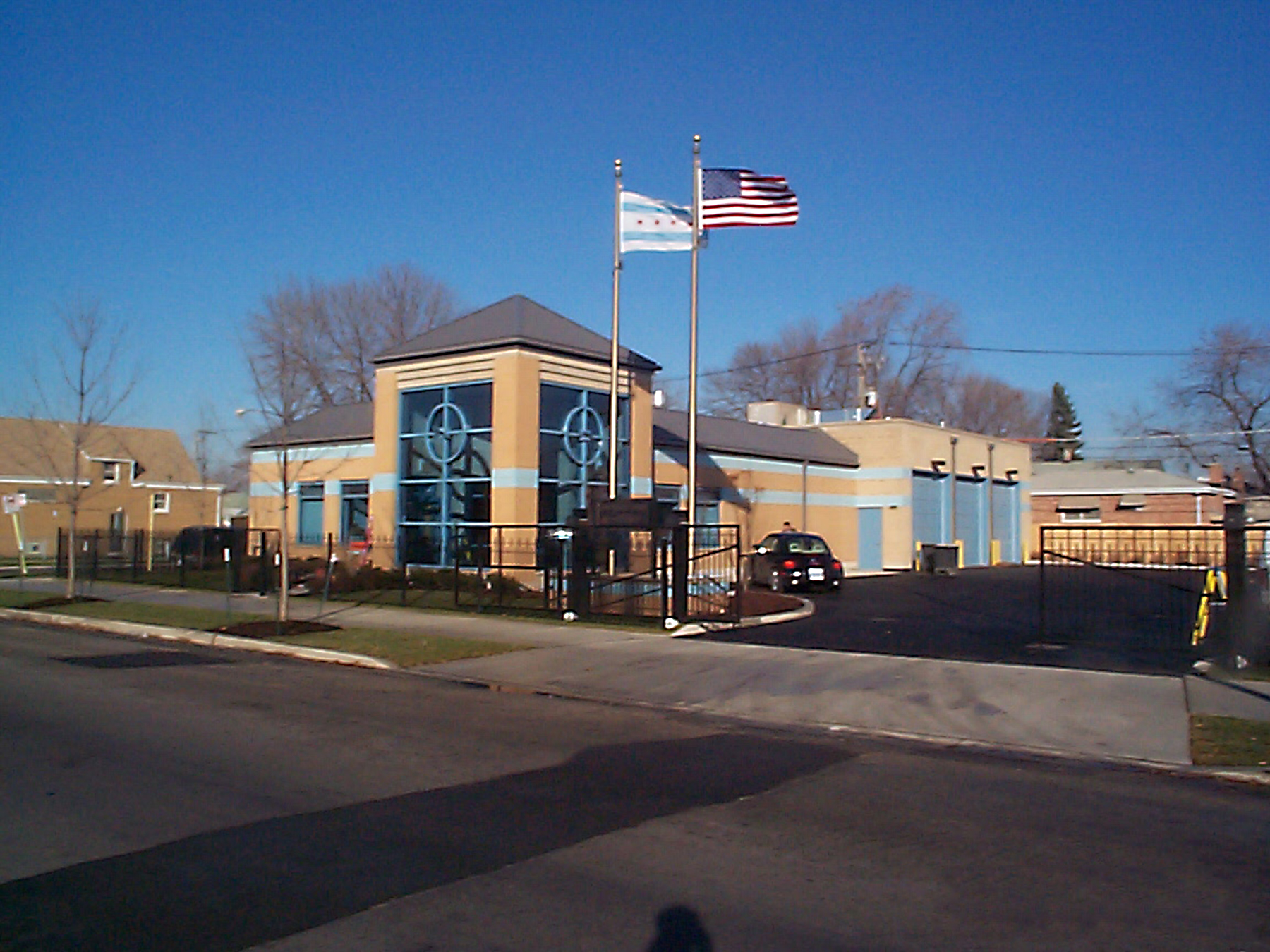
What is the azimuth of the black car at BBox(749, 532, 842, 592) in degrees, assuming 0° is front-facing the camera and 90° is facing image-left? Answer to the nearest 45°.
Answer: approximately 135°

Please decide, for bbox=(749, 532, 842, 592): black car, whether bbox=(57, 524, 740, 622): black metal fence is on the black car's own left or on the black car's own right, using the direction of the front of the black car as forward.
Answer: on the black car's own left

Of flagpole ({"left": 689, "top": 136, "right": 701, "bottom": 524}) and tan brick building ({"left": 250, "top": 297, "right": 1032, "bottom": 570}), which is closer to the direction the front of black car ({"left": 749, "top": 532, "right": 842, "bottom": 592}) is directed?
the tan brick building

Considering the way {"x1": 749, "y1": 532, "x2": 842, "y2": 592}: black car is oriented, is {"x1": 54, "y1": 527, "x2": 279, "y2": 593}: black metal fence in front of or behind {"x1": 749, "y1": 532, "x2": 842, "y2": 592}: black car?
in front

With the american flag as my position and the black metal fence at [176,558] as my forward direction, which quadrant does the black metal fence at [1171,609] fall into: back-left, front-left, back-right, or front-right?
back-left

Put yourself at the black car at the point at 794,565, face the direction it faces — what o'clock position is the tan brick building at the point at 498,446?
The tan brick building is roughly at 10 o'clock from the black car.
